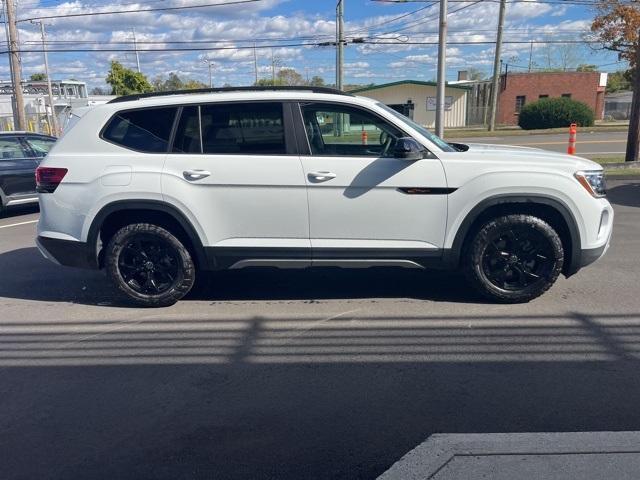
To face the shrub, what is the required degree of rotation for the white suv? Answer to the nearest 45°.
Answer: approximately 45° to its left

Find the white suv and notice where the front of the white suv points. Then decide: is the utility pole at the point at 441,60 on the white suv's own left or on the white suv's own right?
on the white suv's own left

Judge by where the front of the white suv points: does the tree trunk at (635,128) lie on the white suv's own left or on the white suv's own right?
on the white suv's own left

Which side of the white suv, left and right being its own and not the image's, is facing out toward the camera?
right

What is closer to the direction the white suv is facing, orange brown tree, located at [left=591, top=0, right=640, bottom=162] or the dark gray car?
the orange brown tree

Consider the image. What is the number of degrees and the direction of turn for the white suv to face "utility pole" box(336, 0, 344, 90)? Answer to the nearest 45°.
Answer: approximately 90° to its left

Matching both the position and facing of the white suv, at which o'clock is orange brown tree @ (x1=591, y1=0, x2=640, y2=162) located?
The orange brown tree is roughly at 10 o'clock from the white suv.

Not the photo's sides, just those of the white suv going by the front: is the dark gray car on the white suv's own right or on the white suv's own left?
on the white suv's own left

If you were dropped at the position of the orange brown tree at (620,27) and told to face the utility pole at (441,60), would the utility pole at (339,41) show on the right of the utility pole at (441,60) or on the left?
right

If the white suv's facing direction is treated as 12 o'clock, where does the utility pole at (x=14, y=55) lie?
The utility pole is roughly at 8 o'clock from the white suv.

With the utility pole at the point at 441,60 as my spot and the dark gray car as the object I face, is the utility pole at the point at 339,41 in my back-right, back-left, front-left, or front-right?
back-right
